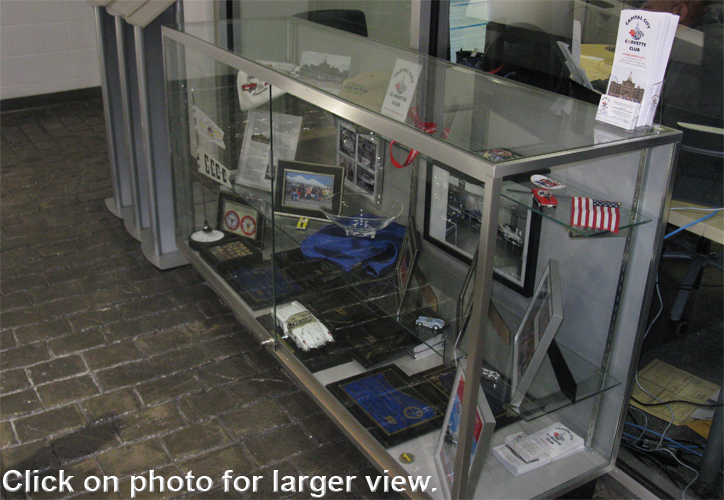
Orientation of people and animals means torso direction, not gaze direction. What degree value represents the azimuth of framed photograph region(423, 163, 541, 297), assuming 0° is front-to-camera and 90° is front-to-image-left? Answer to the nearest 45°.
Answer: approximately 45°

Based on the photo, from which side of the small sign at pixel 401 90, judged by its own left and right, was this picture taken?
front

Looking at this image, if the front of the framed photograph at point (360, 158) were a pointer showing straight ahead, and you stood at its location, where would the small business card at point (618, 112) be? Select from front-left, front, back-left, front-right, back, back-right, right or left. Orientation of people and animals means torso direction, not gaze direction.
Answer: left

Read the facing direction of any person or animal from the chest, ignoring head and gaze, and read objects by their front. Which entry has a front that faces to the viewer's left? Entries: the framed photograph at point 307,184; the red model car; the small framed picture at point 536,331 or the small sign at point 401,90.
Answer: the small framed picture

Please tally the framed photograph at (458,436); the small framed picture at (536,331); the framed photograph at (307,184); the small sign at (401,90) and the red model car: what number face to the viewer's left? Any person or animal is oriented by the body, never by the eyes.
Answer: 2

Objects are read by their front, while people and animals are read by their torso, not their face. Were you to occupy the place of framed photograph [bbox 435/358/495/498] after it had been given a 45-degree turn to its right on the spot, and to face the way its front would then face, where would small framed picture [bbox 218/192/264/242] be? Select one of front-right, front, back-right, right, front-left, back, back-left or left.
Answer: front

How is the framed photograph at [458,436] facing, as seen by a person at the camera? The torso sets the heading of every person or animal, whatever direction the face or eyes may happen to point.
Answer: facing to the left of the viewer

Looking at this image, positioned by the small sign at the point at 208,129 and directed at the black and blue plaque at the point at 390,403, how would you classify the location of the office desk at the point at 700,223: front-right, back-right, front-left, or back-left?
front-left

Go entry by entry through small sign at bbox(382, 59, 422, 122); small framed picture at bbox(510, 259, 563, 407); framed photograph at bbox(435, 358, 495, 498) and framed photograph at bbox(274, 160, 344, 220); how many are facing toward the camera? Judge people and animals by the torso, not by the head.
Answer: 2

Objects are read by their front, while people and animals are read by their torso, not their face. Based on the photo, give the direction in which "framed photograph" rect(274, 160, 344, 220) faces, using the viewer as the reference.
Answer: facing the viewer

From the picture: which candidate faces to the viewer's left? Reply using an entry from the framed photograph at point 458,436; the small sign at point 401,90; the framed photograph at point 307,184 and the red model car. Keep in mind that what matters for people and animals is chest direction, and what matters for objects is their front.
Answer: the framed photograph at point 458,436
